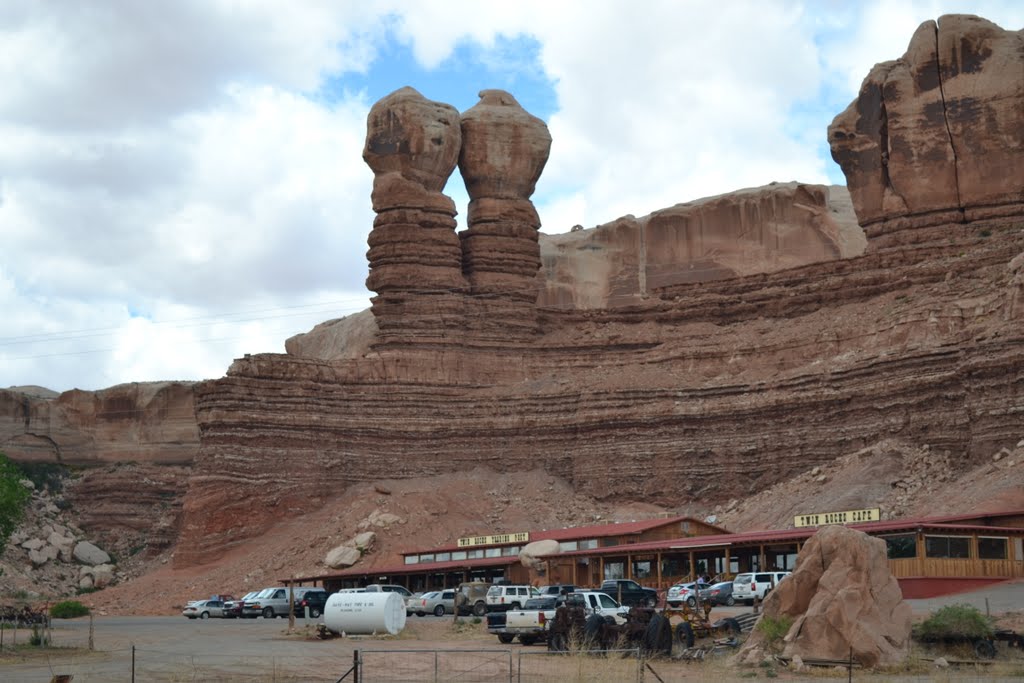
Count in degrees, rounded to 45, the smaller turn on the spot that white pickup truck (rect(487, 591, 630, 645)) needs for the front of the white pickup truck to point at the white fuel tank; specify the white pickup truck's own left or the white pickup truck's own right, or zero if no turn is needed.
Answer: approximately 90° to the white pickup truck's own left

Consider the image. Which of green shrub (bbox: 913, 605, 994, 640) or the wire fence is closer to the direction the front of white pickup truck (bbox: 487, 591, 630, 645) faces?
the green shrub

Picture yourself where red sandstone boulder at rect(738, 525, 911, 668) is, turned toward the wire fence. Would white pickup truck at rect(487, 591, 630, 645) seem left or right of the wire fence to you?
right

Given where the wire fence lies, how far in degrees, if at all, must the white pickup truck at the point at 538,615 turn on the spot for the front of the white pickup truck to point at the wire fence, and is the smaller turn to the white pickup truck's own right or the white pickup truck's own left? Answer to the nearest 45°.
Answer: approximately 135° to the white pickup truck's own right

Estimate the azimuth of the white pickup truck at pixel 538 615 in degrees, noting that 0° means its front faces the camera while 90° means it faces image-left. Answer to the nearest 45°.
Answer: approximately 225°

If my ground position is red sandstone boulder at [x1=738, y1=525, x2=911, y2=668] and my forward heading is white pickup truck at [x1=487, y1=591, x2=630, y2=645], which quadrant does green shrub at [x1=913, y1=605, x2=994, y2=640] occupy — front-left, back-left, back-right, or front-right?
back-right

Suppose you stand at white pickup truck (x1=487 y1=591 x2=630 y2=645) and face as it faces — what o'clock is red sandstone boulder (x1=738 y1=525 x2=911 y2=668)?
The red sandstone boulder is roughly at 3 o'clock from the white pickup truck.
